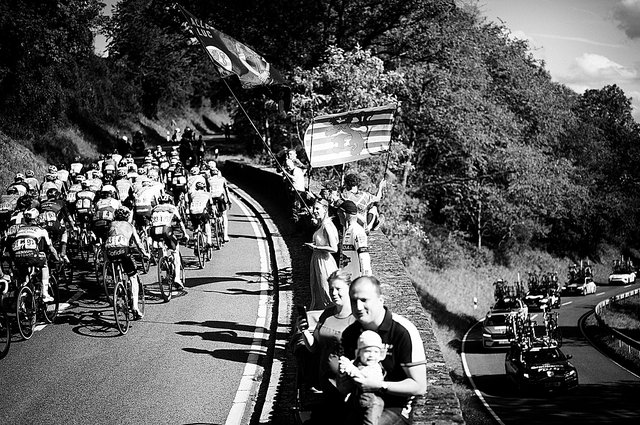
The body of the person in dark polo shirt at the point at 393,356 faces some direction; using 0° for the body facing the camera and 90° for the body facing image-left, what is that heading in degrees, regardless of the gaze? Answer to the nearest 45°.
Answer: approximately 45°

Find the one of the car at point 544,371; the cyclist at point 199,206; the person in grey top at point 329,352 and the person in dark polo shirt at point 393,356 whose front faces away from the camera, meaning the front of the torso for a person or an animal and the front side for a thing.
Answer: the cyclist

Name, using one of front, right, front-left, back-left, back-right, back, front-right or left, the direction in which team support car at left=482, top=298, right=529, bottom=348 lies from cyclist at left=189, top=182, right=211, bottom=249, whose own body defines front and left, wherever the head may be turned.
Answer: front-right

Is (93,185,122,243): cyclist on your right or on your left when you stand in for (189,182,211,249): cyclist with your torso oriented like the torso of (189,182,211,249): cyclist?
on your left

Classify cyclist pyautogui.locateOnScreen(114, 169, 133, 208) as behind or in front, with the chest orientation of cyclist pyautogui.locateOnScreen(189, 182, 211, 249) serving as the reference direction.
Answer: in front

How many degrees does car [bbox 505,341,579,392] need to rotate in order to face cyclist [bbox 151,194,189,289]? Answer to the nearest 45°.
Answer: approximately 45° to its right

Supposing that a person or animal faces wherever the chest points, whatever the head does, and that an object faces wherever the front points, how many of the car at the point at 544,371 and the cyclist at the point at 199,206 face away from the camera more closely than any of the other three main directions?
1

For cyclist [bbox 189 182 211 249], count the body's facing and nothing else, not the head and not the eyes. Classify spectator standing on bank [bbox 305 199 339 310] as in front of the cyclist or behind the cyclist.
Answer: behind

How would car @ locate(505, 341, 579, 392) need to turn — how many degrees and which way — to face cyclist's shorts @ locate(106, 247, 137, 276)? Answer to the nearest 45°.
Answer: approximately 45° to its right

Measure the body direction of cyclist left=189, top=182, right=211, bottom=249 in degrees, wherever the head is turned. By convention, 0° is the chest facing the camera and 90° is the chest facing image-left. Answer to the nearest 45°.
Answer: approximately 180°

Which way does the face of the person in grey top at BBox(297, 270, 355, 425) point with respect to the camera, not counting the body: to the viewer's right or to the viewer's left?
to the viewer's left

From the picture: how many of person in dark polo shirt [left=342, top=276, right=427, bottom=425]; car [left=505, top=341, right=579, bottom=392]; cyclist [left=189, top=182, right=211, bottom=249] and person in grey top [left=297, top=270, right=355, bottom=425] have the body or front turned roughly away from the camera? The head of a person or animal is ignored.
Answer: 1
